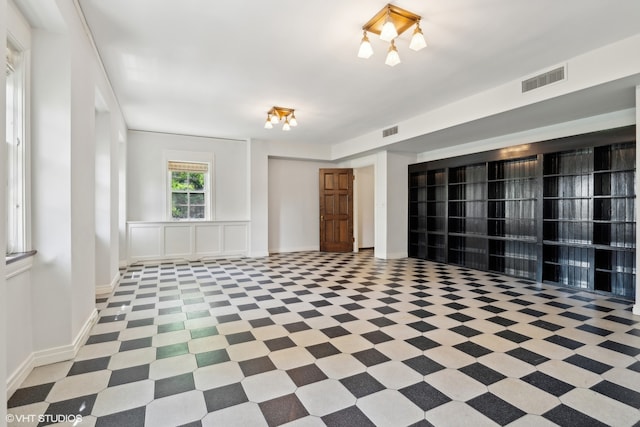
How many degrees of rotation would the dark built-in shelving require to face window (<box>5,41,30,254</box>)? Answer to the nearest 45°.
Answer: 0° — it already faces it

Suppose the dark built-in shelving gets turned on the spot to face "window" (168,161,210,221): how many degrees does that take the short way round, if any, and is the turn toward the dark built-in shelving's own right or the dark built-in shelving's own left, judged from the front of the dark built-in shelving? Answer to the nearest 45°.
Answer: approximately 45° to the dark built-in shelving's own right

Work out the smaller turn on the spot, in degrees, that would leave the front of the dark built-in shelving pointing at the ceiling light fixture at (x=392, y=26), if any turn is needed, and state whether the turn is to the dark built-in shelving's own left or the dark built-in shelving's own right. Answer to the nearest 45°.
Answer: approximately 45° to the dark built-in shelving's own left

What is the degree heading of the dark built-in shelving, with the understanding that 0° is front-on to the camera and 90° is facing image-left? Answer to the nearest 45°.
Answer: approximately 45°

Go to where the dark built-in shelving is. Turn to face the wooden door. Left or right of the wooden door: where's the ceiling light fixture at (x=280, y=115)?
left

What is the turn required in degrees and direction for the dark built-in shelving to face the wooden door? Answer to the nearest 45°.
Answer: approximately 45° to its right
